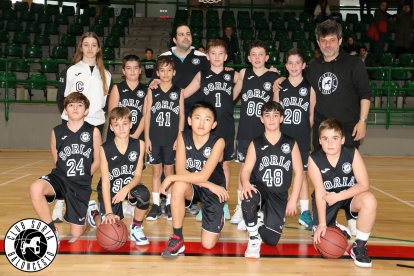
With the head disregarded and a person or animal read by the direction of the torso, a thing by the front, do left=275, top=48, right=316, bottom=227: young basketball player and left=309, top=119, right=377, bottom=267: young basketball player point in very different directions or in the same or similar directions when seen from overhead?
same or similar directions

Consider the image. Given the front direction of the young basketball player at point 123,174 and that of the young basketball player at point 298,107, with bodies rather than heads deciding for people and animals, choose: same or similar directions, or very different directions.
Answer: same or similar directions

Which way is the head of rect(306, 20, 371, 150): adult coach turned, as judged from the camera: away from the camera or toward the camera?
toward the camera

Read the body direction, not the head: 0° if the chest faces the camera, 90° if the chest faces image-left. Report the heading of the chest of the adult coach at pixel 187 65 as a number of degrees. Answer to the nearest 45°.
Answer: approximately 0°

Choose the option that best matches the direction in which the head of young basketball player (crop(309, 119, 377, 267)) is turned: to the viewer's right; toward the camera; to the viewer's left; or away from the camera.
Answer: toward the camera

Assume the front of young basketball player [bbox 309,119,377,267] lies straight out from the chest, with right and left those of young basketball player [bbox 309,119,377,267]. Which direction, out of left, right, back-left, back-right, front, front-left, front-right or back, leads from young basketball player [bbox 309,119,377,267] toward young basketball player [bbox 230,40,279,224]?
back-right

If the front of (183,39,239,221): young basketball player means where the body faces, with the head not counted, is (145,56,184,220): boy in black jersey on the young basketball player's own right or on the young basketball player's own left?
on the young basketball player's own right

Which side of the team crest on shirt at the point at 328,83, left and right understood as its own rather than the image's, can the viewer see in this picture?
front

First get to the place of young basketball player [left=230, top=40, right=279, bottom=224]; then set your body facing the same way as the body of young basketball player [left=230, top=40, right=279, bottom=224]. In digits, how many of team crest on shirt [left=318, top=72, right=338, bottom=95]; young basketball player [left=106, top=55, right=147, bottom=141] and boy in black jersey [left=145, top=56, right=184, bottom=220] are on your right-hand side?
2

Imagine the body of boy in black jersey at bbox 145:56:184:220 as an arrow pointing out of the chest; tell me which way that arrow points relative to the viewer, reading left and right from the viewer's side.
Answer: facing the viewer

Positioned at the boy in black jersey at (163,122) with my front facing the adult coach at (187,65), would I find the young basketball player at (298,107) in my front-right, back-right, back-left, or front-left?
front-right

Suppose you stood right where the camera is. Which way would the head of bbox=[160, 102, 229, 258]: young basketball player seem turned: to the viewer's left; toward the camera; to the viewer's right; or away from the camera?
toward the camera

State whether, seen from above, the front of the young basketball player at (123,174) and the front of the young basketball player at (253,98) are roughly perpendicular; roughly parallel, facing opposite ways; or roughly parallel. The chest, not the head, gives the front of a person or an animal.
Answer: roughly parallel

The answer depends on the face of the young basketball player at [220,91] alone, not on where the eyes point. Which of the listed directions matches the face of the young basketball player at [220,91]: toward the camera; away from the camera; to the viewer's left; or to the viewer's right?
toward the camera

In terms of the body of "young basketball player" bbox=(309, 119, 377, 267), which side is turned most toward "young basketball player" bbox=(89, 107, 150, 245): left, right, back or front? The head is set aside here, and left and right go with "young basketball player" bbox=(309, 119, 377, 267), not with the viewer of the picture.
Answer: right
